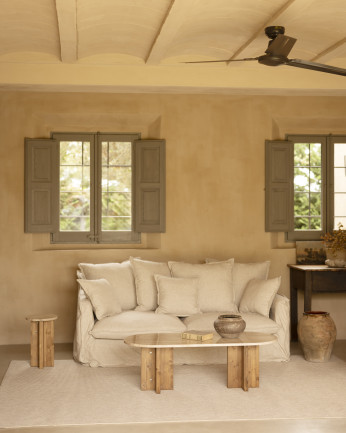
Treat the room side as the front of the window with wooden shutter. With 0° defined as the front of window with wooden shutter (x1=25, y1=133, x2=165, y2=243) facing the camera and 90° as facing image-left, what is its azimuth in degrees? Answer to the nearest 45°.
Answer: approximately 0°

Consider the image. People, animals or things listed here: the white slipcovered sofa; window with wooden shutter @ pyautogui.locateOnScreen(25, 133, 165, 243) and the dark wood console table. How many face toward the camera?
3

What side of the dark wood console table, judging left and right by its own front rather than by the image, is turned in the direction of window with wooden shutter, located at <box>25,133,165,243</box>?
right

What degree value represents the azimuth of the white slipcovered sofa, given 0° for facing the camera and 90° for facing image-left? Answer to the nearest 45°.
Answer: approximately 0°

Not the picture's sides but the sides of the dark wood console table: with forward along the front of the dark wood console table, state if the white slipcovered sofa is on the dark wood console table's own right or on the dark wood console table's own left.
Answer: on the dark wood console table's own right

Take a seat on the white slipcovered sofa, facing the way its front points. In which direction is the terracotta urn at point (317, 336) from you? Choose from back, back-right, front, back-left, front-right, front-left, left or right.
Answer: left

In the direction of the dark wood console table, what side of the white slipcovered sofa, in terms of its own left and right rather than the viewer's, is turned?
left

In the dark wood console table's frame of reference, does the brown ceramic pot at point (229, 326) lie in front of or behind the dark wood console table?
in front

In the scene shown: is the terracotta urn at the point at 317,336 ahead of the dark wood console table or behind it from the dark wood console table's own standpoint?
ahead

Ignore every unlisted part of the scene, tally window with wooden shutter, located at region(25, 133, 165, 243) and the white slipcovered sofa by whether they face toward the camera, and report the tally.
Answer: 2

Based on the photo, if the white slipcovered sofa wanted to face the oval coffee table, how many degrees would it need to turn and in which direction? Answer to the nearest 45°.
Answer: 0° — it already faces it
